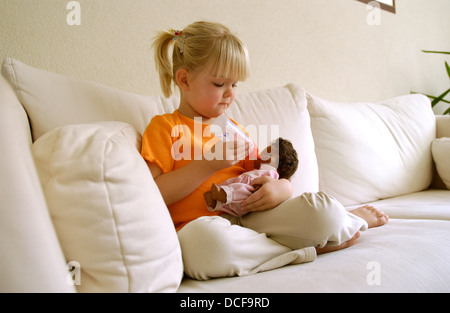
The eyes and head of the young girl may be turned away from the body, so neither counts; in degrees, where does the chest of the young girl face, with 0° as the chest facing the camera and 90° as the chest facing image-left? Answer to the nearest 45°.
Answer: approximately 315°
